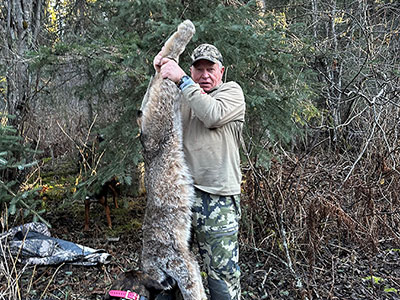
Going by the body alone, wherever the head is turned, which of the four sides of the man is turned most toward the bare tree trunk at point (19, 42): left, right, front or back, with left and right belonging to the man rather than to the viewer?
right

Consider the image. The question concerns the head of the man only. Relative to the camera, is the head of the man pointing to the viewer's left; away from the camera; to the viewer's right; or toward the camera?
toward the camera

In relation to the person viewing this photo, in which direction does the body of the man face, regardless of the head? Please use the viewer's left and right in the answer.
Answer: facing the viewer and to the left of the viewer
